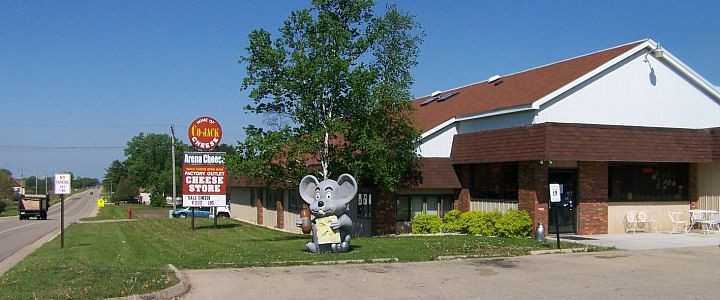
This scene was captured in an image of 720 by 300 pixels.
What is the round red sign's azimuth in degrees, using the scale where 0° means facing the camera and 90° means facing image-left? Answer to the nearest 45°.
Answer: approximately 0°

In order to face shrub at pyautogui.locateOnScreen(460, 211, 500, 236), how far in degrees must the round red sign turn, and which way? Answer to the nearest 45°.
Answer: approximately 45° to its left

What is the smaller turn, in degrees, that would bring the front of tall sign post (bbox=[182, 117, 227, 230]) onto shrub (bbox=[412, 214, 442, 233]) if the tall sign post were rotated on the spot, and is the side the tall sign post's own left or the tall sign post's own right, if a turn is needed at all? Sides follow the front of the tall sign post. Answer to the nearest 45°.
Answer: approximately 45° to the tall sign post's own left
